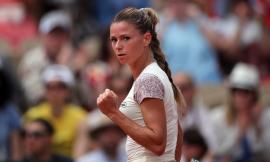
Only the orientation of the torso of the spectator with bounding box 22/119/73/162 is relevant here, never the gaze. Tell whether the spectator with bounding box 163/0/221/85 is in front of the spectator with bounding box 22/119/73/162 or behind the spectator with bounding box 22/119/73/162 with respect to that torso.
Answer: behind

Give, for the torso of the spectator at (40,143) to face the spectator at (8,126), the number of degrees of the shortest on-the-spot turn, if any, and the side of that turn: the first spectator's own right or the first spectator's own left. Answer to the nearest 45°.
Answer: approximately 90° to the first spectator's own right

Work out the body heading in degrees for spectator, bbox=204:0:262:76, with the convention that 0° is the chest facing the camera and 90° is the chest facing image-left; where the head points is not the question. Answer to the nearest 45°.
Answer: approximately 0°

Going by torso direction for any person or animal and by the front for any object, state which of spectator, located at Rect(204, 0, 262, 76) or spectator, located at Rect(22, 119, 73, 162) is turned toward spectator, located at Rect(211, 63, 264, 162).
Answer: spectator, located at Rect(204, 0, 262, 76)
